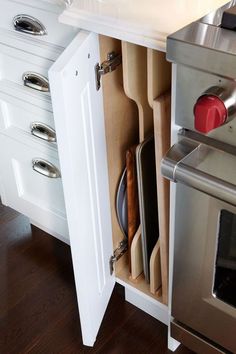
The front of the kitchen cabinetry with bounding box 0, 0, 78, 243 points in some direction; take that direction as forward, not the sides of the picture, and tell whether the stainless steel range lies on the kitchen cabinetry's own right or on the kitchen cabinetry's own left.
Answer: on the kitchen cabinetry's own left

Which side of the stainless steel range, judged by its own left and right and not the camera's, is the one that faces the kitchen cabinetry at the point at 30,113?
right

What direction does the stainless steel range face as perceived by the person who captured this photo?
facing the viewer and to the left of the viewer
